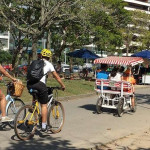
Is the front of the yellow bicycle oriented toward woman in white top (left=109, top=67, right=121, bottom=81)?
yes

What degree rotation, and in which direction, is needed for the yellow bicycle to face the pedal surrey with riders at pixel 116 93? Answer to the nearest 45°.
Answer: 0° — it already faces it

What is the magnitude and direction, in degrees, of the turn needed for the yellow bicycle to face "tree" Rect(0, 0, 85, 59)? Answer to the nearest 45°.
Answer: approximately 45° to its left

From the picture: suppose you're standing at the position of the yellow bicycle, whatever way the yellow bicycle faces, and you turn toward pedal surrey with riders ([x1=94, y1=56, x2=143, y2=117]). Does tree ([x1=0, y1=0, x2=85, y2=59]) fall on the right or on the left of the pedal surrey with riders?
left

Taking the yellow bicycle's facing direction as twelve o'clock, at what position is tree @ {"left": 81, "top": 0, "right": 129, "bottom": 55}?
The tree is roughly at 11 o'clock from the yellow bicycle.

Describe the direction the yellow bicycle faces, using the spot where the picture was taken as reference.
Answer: facing away from the viewer and to the right of the viewer
